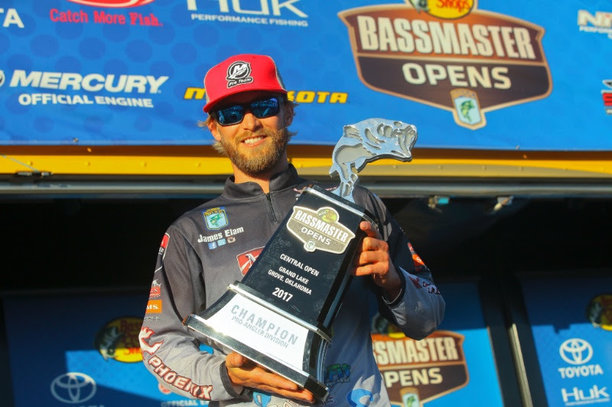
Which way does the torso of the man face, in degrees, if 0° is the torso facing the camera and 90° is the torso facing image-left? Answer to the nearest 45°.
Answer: approximately 0°
